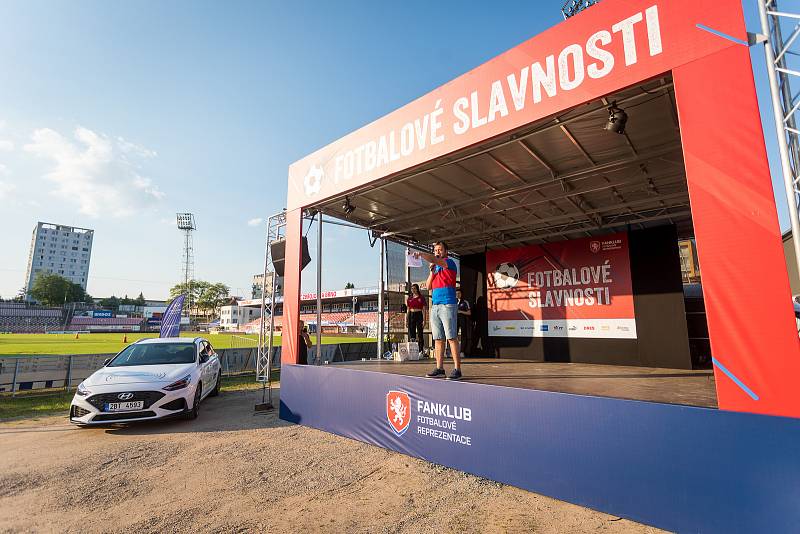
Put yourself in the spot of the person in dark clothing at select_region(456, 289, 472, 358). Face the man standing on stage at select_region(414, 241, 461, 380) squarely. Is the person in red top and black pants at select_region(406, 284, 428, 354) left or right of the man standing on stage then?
right

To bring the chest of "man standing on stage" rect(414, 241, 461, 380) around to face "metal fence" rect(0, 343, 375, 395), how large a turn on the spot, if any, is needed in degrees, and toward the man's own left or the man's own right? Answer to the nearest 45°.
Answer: approximately 45° to the man's own right

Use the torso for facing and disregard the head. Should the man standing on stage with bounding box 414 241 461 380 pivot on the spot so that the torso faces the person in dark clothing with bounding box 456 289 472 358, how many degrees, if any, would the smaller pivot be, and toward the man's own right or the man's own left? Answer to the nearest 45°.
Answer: approximately 135° to the man's own right

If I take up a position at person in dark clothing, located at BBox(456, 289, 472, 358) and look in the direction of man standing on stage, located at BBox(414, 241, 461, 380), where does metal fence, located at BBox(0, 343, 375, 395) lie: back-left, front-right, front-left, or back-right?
front-right

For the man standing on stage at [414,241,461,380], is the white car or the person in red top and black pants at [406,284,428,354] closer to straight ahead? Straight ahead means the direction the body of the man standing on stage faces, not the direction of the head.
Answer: the white car

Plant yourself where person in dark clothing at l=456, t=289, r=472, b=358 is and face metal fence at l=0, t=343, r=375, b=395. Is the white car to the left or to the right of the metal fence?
left

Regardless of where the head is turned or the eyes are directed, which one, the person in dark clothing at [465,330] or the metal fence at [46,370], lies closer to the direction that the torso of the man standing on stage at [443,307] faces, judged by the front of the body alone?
the metal fence

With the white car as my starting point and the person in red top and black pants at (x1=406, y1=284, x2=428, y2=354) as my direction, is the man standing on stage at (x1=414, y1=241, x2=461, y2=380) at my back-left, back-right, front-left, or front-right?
front-right

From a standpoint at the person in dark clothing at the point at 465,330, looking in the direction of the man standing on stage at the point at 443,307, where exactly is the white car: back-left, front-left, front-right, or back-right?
front-right

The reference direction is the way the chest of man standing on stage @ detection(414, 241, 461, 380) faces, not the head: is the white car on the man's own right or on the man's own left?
on the man's own right
